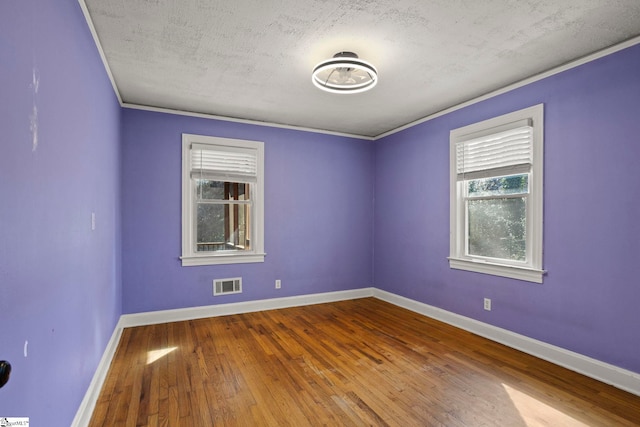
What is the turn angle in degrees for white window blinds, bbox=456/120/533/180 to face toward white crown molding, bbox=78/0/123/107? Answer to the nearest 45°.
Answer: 0° — it already faces it

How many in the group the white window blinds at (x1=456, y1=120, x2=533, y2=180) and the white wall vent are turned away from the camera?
0

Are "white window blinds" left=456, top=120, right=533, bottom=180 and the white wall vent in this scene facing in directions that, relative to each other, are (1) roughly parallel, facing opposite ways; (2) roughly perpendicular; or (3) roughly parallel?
roughly perpendicular

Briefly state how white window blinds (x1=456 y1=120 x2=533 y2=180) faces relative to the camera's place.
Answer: facing the viewer and to the left of the viewer

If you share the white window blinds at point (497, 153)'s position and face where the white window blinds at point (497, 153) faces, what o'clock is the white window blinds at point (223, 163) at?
the white window blinds at point (223, 163) is roughly at 1 o'clock from the white window blinds at point (497, 153).

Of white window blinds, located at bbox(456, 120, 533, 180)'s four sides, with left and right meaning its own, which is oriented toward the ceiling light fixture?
front

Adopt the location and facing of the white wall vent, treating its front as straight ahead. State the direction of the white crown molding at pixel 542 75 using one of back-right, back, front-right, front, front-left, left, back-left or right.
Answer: front-left

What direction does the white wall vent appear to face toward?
toward the camera

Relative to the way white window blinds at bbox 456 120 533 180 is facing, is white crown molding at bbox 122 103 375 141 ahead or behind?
ahead
